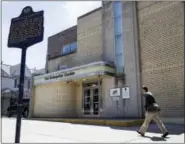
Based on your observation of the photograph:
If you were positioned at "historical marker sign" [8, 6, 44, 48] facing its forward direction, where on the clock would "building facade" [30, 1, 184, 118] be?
The building facade is roughly at 6 o'clock from the historical marker sign.

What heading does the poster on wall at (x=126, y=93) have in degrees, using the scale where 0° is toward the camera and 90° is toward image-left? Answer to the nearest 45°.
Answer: approximately 0°

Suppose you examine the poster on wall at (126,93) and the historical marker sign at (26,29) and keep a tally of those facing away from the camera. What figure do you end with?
0

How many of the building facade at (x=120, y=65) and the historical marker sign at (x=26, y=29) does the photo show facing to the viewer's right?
0

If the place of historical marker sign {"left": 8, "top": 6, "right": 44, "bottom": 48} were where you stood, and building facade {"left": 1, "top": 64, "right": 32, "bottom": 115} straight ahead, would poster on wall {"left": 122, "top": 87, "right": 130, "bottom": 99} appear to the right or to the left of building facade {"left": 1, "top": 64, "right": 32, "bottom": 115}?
right

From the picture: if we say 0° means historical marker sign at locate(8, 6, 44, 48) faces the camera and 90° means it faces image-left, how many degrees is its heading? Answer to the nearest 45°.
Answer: approximately 45°

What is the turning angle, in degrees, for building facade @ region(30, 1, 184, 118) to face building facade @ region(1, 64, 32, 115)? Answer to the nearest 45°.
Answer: approximately 90° to its right

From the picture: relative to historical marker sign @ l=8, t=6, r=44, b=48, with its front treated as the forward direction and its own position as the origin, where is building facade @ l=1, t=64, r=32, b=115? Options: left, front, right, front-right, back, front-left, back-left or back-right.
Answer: back-right
